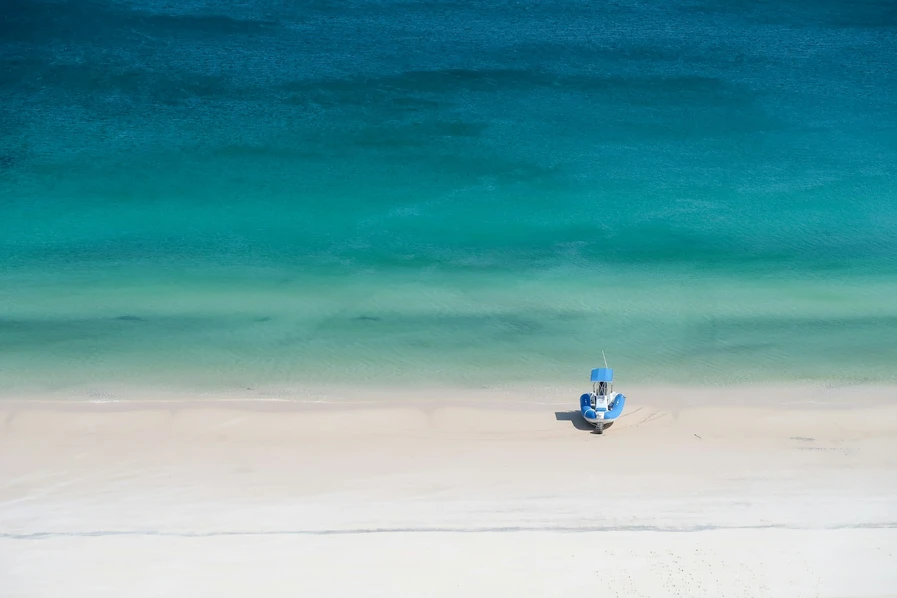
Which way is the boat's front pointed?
toward the camera
